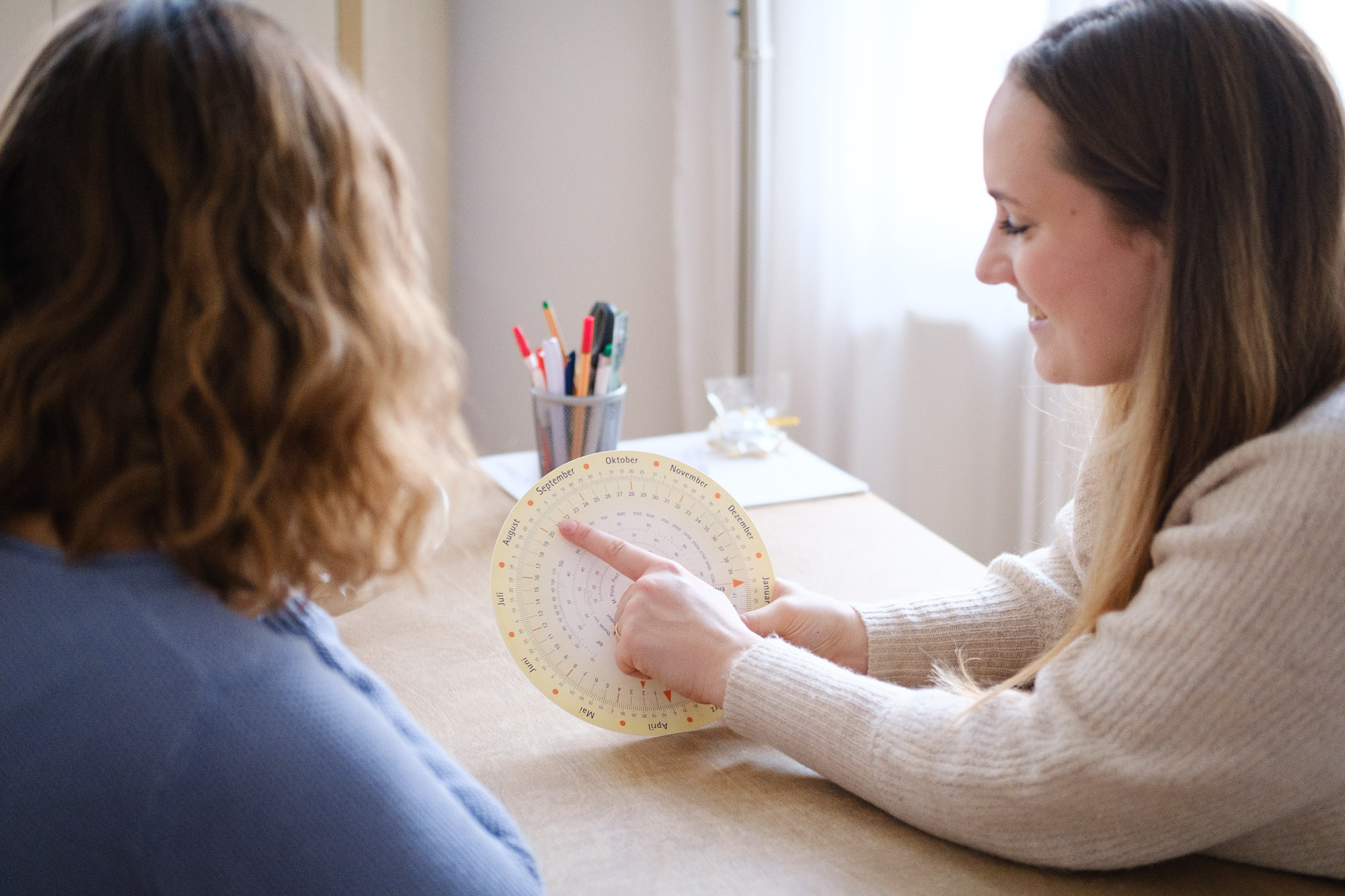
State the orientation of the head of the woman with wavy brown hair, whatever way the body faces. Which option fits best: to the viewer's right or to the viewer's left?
to the viewer's right

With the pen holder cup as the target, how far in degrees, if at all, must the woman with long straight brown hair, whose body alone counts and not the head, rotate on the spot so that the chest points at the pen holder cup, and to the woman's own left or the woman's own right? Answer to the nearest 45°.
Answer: approximately 45° to the woman's own right

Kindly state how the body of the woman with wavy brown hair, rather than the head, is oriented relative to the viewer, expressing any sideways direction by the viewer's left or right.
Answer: facing away from the viewer and to the right of the viewer

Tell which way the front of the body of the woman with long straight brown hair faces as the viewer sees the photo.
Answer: to the viewer's left

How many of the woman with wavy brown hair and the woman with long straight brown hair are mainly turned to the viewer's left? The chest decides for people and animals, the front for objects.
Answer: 1

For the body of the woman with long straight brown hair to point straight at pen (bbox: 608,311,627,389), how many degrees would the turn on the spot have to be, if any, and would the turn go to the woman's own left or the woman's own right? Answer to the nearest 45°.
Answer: approximately 45° to the woman's own right

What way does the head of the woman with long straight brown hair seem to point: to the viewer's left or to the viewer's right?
to the viewer's left
